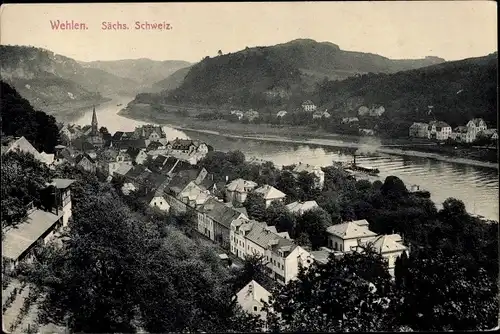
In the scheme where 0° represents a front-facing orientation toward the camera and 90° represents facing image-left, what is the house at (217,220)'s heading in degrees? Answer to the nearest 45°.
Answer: approximately 45°

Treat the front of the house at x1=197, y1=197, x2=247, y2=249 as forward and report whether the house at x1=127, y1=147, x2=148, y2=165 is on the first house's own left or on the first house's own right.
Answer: on the first house's own right
